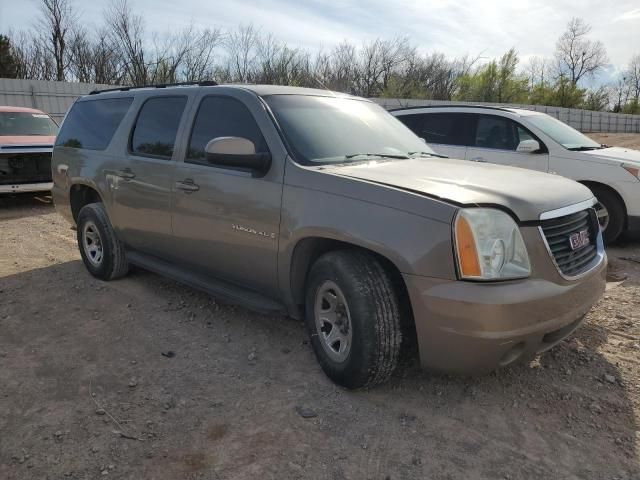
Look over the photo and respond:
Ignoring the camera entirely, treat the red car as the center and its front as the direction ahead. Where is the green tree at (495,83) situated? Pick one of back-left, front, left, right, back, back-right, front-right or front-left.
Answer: back-left

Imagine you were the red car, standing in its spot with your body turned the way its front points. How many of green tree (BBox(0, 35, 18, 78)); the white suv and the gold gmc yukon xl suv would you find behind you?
1

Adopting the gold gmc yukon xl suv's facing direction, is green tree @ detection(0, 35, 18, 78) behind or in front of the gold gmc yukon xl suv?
behind

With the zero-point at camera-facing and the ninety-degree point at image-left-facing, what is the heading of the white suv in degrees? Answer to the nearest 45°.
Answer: approximately 315°

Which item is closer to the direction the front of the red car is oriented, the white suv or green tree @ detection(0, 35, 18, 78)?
the white suv

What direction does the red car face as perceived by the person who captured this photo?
facing the viewer

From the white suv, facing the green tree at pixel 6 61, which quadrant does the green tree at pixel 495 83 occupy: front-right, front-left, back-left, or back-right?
front-right

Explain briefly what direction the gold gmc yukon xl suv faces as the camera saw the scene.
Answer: facing the viewer and to the right of the viewer

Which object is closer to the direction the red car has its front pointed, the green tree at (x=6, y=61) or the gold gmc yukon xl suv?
the gold gmc yukon xl suv

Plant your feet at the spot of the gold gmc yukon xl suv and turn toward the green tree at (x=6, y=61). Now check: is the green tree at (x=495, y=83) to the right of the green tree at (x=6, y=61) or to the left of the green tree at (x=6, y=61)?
right

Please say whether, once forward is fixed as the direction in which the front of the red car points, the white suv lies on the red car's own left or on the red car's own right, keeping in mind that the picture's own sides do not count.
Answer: on the red car's own left

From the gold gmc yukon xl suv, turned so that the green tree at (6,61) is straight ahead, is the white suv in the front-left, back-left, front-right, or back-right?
front-right

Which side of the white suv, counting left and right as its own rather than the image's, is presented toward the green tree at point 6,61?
back

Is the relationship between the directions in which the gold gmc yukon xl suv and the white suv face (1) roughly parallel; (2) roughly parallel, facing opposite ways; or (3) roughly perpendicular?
roughly parallel

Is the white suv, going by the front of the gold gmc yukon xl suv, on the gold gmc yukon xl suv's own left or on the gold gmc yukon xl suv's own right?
on the gold gmc yukon xl suv's own left
